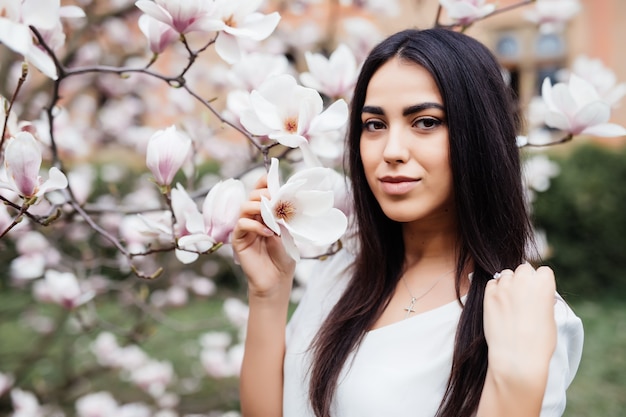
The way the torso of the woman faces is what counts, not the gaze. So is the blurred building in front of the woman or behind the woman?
behind

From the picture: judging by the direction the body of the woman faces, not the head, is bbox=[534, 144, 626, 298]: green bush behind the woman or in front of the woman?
behind

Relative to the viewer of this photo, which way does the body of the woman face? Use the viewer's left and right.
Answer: facing the viewer and to the left of the viewer

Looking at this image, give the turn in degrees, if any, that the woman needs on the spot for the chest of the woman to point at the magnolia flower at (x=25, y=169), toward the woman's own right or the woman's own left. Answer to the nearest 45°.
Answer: approximately 45° to the woman's own right

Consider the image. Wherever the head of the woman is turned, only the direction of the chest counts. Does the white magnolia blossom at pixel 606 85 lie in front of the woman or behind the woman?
behind

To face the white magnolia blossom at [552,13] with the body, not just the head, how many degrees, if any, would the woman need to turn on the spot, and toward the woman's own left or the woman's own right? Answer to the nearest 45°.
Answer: approximately 180°
